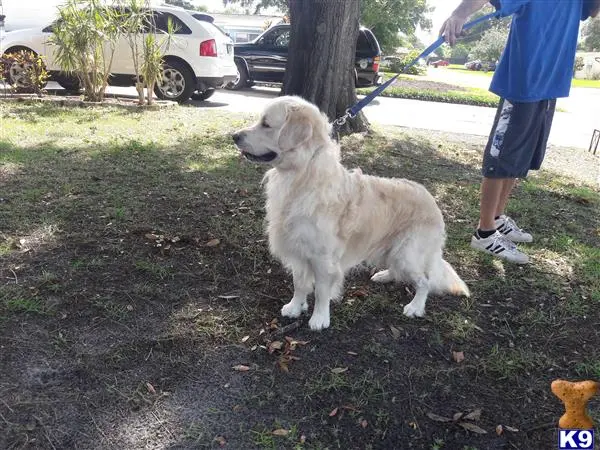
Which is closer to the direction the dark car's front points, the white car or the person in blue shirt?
the white car

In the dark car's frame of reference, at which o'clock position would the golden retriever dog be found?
The golden retriever dog is roughly at 9 o'clock from the dark car.

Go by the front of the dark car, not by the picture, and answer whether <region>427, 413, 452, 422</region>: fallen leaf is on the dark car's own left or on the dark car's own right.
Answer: on the dark car's own left

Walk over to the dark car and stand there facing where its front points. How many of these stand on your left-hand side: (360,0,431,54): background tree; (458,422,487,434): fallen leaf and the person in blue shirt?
2

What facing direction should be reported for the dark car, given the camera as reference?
facing to the left of the viewer

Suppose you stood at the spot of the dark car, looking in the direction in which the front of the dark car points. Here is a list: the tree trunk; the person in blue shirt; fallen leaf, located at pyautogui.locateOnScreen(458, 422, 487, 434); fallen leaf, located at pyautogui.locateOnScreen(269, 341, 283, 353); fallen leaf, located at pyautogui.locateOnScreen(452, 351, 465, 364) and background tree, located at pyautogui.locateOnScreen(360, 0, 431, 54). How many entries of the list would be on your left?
5

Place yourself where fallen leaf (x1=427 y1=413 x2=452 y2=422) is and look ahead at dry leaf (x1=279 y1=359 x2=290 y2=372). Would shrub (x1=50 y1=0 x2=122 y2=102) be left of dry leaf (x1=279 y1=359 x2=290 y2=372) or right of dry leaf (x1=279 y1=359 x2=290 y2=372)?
right

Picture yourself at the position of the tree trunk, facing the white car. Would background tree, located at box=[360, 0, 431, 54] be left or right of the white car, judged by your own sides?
right

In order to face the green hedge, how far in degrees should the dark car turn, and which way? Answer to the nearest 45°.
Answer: approximately 180°

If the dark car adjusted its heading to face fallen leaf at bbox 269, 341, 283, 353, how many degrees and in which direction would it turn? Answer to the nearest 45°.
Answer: approximately 90° to its left

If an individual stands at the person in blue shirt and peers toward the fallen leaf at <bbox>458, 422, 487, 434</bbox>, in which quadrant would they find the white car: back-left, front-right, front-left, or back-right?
back-right
